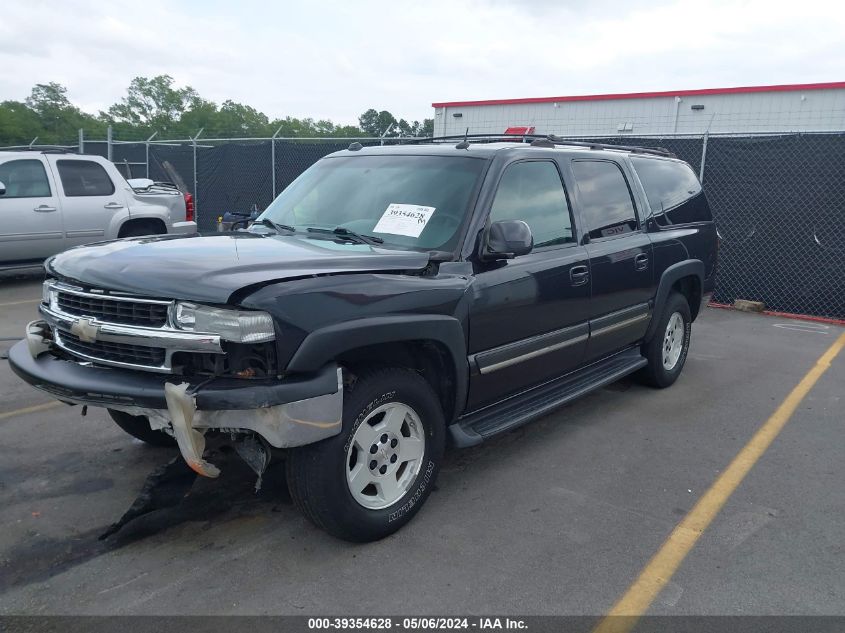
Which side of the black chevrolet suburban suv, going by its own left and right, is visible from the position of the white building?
back

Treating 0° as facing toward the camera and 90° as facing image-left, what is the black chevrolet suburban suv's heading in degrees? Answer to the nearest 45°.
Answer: approximately 45°

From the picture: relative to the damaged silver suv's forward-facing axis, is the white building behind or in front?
behind

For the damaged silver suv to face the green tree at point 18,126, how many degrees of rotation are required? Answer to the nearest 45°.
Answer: approximately 90° to its right

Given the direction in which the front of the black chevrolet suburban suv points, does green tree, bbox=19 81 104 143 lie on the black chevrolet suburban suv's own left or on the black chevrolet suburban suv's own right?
on the black chevrolet suburban suv's own right

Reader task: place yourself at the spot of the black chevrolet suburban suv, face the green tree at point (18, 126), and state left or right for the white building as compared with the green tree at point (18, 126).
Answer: right

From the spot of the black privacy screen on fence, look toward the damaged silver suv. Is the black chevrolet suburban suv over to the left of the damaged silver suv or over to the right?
left

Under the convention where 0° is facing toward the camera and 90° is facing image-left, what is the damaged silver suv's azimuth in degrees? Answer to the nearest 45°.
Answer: approximately 90°
